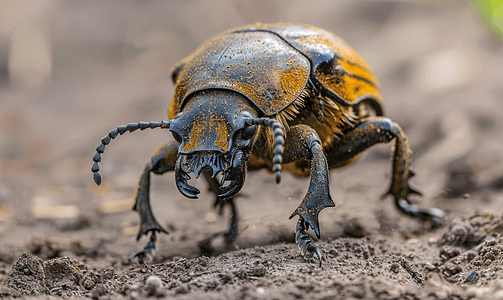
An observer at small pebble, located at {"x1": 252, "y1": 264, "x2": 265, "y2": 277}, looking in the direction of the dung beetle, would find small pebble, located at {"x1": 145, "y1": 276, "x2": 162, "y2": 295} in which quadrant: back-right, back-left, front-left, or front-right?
back-left

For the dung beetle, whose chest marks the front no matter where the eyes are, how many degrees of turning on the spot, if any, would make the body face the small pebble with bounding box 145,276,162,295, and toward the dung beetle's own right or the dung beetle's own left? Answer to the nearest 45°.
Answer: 0° — it already faces it

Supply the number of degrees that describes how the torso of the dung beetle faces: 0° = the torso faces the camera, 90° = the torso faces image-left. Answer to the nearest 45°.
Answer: approximately 45°
